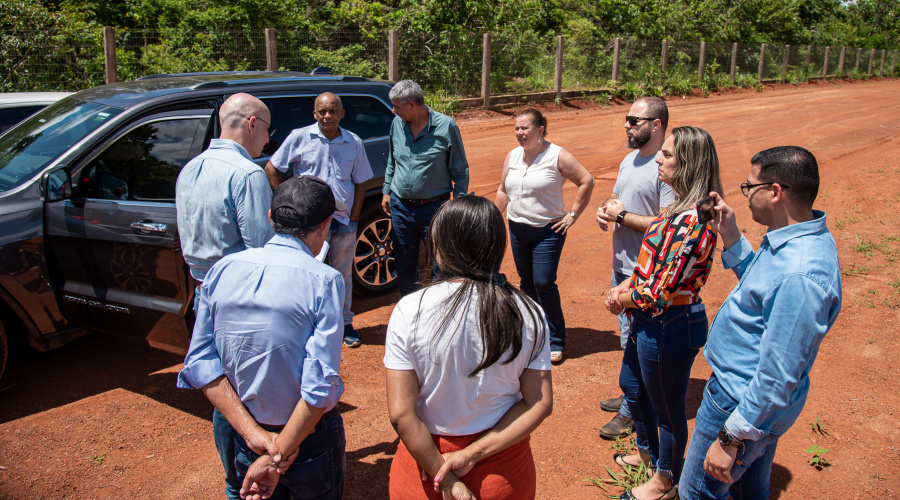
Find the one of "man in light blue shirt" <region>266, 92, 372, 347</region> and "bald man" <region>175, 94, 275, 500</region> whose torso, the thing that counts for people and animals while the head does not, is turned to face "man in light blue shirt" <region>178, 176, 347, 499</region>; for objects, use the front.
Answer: "man in light blue shirt" <region>266, 92, 372, 347</region>

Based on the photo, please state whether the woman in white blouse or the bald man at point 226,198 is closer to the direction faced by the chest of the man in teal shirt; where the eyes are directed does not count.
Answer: the bald man

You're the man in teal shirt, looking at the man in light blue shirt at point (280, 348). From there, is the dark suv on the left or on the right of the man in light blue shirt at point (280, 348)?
right

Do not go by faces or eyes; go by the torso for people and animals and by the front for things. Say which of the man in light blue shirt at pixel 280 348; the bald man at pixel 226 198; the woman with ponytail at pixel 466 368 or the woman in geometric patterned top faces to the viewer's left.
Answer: the woman in geometric patterned top

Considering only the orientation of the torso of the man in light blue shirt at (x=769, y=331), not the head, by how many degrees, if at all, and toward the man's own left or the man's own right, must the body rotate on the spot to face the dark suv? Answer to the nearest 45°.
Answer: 0° — they already face it

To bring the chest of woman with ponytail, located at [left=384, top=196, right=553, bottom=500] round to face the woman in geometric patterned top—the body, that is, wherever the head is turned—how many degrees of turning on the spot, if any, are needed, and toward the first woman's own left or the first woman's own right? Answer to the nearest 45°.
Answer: approximately 45° to the first woman's own right

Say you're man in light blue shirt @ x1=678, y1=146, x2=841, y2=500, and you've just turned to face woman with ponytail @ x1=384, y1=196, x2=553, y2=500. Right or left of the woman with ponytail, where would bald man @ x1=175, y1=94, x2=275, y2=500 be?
right

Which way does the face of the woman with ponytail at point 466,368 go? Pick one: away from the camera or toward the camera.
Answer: away from the camera

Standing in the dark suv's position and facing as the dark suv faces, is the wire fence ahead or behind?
behind

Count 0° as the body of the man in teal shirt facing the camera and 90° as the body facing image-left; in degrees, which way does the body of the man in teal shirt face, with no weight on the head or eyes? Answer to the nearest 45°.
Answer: approximately 45°

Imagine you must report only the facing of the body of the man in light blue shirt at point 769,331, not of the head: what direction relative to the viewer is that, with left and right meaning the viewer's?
facing to the left of the viewer

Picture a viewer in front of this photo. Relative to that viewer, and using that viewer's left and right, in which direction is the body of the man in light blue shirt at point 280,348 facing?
facing away from the viewer and to the right of the viewer

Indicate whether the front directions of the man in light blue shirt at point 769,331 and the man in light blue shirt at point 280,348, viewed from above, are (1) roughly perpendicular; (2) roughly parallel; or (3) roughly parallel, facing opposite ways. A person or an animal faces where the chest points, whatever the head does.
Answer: roughly perpendicular
